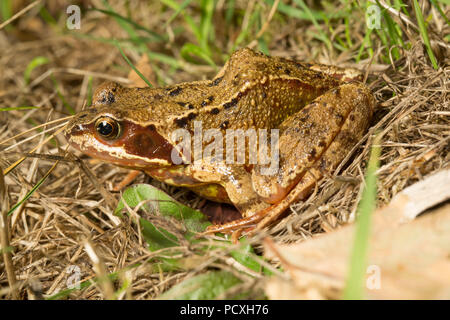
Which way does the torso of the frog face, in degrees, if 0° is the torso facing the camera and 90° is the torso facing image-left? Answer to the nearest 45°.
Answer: approximately 90°

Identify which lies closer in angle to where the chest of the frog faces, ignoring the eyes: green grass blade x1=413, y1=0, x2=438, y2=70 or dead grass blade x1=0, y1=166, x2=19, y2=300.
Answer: the dead grass blade

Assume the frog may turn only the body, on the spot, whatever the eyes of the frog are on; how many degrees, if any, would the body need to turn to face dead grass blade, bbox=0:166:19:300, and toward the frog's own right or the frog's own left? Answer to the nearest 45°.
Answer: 0° — it already faces it

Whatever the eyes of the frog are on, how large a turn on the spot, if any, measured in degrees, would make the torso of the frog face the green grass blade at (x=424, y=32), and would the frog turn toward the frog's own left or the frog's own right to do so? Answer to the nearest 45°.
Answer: approximately 180°
